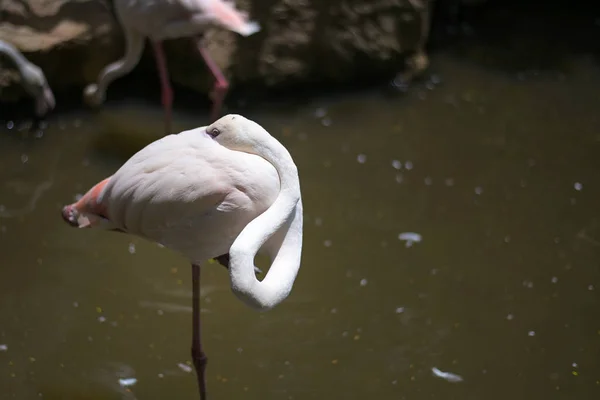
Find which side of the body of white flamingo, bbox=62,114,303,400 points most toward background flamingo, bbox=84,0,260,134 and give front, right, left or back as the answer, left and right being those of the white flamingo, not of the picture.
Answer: left

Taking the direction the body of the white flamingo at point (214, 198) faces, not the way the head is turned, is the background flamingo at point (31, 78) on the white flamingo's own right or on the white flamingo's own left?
on the white flamingo's own left

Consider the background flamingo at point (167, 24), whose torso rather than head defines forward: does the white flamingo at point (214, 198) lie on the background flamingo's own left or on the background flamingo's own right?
on the background flamingo's own left

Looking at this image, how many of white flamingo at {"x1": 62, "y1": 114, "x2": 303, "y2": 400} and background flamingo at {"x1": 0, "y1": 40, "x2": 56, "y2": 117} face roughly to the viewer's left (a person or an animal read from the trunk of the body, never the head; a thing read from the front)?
0

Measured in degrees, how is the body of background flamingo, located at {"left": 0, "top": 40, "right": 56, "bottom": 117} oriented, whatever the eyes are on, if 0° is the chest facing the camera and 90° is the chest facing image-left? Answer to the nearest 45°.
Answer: approximately 270°

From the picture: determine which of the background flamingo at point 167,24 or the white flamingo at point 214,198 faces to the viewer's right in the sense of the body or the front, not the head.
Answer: the white flamingo

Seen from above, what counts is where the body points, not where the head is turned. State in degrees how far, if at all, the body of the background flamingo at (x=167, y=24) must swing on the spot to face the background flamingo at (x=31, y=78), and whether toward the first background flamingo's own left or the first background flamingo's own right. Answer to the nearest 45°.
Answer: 0° — it already faces it

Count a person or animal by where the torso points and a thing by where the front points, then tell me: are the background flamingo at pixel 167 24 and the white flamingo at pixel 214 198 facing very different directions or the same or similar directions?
very different directions

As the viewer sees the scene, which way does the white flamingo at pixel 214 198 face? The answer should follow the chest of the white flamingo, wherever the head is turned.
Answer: to the viewer's right

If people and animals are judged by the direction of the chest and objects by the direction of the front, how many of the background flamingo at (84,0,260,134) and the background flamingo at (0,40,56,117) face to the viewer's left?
1

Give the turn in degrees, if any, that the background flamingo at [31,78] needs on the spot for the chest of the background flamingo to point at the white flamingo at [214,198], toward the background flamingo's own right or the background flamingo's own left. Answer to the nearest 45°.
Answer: approximately 90° to the background flamingo's own right

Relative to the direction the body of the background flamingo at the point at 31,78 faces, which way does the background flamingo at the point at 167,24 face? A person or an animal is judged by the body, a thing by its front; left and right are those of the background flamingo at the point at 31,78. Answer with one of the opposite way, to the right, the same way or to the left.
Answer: the opposite way

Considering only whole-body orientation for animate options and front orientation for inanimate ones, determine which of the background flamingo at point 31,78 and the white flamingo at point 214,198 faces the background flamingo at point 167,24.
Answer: the background flamingo at point 31,78

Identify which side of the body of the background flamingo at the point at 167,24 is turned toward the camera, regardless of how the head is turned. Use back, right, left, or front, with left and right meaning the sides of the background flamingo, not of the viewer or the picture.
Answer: left

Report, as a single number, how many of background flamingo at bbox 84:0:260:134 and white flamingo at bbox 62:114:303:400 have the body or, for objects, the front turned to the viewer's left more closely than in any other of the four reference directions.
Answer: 1
